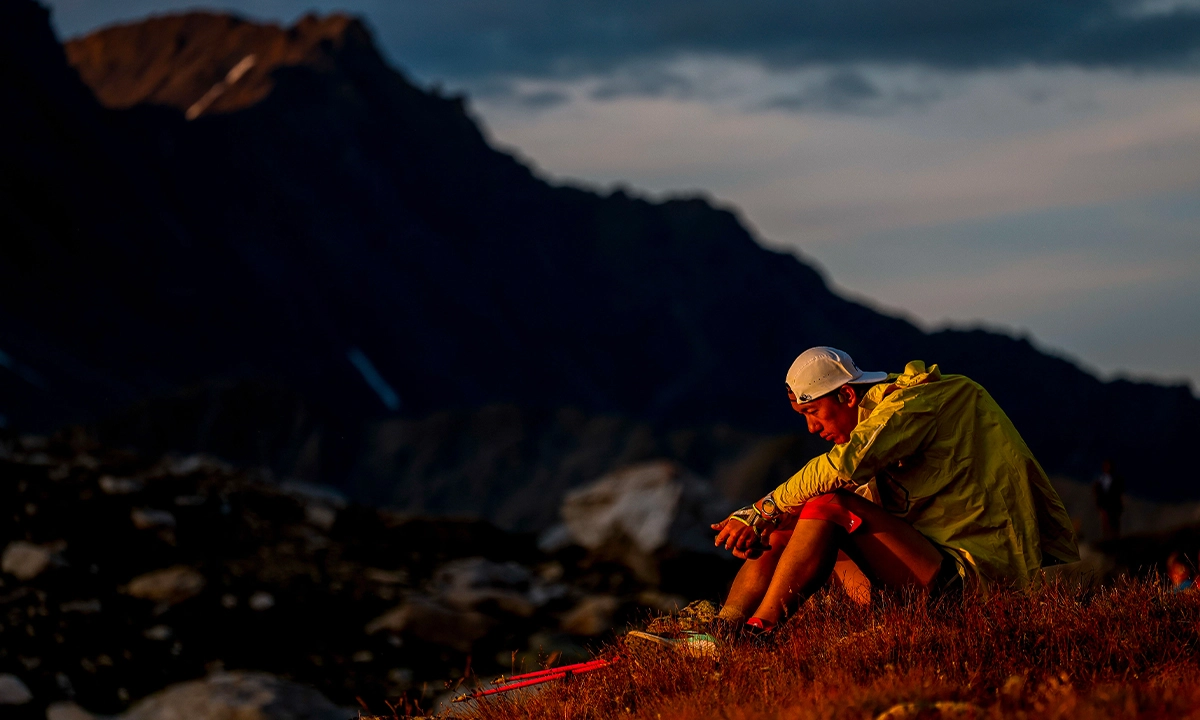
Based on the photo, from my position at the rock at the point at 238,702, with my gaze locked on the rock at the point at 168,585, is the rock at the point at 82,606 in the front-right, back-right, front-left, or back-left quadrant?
front-left

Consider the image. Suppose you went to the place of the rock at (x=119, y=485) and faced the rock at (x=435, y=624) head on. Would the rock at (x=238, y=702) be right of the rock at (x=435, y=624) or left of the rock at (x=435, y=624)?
right

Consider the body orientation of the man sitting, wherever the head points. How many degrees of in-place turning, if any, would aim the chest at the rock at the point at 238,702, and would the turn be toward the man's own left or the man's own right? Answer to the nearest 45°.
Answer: approximately 45° to the man's own right

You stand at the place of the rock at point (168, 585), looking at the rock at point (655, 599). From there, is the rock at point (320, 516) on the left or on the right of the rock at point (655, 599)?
left

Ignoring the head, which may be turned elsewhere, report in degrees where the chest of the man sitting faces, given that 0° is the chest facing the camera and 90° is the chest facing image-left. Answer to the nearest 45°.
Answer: approximately 90°

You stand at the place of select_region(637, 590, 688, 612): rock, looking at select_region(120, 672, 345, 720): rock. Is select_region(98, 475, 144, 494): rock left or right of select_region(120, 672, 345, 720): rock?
right

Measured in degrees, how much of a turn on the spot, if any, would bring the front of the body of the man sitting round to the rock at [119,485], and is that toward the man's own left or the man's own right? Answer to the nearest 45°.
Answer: approximately 45° to the man's own right

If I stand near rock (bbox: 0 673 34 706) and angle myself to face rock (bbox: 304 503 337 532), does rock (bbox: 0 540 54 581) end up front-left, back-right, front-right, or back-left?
front-left

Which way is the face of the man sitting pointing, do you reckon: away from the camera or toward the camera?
toward the camera

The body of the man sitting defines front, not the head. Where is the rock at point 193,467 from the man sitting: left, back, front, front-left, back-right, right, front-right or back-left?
front-right

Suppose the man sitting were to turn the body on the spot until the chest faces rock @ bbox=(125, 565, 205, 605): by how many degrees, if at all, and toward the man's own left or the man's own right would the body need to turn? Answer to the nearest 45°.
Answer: approximately 45° to the man's own right

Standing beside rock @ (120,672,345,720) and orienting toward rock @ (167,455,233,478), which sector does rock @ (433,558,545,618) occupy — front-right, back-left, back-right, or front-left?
front-right
